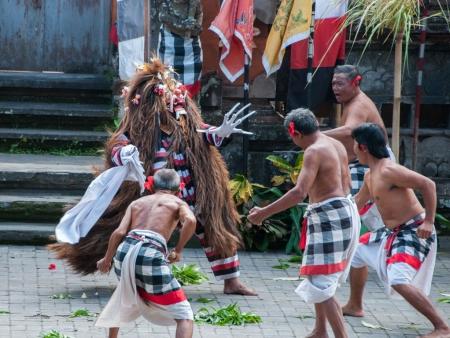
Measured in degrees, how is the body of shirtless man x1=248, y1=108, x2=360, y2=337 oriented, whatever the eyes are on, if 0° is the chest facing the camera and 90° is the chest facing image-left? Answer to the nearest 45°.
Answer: approximately 135°

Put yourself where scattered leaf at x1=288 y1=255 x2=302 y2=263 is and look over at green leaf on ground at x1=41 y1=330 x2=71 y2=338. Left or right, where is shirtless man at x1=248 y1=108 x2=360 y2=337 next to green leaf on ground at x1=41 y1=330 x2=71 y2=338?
left

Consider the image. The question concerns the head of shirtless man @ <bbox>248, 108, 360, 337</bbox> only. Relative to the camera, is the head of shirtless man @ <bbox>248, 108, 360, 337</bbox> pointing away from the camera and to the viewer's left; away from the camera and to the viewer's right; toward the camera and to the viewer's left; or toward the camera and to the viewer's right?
away from the camera and to the viewer's left

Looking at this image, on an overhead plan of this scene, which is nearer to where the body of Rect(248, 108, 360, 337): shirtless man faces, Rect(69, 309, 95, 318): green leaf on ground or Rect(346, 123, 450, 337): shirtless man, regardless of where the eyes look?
the green leaf on ground

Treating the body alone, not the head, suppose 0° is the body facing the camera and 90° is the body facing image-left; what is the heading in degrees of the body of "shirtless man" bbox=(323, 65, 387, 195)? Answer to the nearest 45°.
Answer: approximately 90°

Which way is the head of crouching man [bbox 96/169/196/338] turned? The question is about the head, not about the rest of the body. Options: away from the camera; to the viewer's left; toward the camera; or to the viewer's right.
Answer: away from the camera

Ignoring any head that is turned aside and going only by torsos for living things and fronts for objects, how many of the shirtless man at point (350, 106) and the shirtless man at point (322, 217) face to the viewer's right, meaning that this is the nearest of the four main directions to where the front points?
0

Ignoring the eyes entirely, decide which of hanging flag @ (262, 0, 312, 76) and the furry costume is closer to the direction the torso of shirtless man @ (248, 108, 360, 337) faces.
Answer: the furry costume

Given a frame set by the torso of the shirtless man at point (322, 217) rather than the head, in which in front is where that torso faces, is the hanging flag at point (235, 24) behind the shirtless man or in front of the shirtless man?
in front

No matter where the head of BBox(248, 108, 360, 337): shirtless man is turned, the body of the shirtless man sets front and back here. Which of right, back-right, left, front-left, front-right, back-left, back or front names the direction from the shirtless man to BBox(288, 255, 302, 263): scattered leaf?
front-right

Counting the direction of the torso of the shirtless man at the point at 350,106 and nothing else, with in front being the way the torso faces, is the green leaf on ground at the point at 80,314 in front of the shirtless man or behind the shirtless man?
in front

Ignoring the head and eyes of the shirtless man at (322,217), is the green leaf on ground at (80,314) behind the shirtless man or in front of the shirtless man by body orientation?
in front

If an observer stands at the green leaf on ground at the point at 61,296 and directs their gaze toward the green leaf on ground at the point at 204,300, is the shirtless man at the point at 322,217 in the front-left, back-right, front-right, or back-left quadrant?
front-right

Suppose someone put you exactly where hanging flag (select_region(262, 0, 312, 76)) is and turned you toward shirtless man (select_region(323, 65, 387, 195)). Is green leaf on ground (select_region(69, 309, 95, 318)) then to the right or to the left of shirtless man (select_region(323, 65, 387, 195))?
right
